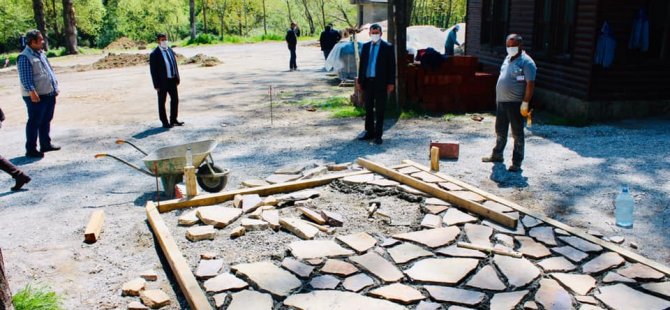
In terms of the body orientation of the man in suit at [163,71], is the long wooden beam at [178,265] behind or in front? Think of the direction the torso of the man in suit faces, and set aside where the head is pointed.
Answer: in front

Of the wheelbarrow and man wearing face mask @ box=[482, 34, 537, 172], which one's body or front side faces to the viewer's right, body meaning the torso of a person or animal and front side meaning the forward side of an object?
the wheelbarrow

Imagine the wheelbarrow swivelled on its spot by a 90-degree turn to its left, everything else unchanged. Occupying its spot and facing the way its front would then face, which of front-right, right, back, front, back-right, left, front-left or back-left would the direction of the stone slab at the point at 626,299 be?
back-right

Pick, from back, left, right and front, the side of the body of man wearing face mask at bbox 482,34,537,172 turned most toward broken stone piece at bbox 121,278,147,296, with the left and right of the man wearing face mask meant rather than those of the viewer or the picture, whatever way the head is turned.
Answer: front

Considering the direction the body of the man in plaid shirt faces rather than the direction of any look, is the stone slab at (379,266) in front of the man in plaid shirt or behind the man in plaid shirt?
in front

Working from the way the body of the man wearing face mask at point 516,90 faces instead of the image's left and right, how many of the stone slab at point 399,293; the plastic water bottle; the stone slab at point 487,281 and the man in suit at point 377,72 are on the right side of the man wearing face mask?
1

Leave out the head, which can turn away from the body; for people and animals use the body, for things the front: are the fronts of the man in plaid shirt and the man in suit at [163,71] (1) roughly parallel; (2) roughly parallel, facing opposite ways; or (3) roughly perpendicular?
roughly parallel

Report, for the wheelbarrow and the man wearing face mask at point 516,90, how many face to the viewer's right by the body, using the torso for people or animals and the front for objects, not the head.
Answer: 1

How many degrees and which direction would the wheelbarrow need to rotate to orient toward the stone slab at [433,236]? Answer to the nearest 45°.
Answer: approximately 45° to its right

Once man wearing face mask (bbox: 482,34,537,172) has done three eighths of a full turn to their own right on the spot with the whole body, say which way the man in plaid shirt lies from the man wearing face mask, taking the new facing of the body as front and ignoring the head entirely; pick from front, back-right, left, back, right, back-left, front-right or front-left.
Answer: left

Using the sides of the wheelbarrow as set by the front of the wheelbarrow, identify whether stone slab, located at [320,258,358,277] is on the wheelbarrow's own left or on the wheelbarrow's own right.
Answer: on the wheelbarrow's own right

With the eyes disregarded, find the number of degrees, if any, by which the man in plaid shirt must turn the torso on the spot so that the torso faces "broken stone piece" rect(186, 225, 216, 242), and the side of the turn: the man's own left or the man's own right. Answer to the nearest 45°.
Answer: approximately 45° to the man's own right

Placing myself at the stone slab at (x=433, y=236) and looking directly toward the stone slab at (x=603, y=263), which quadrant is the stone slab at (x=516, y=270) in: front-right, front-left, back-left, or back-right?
front-right

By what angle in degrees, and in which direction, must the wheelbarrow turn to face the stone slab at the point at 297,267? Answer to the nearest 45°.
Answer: approximately 90° to its right

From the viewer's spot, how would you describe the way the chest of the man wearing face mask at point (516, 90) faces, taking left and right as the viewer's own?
facing the viewer and to the left of the viewer

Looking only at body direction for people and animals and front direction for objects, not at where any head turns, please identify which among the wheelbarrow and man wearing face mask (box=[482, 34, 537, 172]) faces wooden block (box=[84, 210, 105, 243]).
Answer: the man wearing face mask

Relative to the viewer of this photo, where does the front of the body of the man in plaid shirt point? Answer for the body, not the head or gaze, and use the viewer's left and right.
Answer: facing the viewer and to the right of the viewer

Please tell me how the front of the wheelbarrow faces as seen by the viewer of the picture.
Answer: facing to the right of the viewer
